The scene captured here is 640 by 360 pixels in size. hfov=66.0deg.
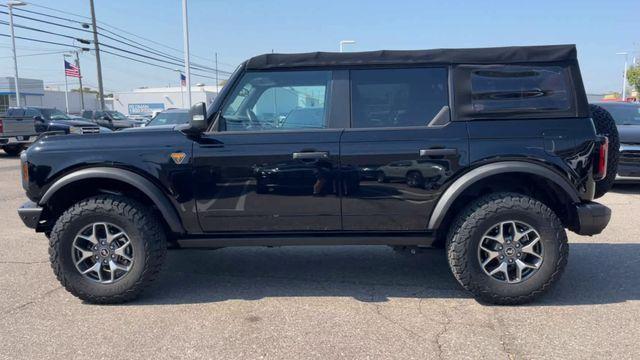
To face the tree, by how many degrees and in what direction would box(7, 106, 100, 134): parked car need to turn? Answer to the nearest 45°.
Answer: approximately 45° to its left

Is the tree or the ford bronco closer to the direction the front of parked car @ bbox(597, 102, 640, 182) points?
the ford bronco

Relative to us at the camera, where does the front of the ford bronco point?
facing to the left of the viewer

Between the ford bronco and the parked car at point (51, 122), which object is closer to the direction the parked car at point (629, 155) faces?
the ford bronco

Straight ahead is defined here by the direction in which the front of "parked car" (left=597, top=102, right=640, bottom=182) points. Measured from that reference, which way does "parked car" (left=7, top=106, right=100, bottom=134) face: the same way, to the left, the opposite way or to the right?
to the left

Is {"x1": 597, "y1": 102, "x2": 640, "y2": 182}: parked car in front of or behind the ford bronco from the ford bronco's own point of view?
behind

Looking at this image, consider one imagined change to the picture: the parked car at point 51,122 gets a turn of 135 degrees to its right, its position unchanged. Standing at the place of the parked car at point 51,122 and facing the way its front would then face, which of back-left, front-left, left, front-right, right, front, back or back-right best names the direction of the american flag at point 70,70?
right

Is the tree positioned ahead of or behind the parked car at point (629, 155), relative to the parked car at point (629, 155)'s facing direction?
behind

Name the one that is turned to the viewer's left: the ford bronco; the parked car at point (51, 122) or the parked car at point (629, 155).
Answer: the ford bronco

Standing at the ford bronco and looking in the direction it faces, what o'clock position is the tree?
The tree is roughly at 4 o'clock from the ford bronco.

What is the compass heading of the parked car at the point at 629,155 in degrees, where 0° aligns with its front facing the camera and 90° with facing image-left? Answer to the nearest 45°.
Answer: approximately 0°

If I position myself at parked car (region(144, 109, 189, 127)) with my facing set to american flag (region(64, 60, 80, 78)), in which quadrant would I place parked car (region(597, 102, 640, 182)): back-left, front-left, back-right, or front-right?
back-right

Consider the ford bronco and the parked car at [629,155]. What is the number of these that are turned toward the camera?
1

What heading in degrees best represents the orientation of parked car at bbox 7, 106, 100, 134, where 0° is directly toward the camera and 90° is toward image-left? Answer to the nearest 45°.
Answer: approximately 315°

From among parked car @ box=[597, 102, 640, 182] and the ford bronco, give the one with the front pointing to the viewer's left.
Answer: the ford bronco
